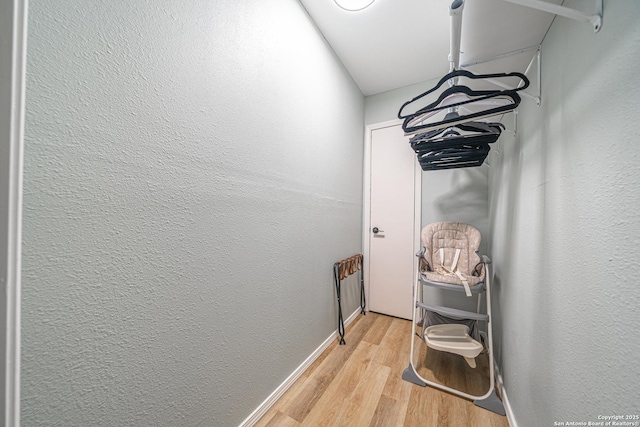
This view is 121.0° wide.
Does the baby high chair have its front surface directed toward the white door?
no

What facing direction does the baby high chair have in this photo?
toward the camera
